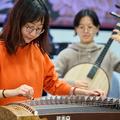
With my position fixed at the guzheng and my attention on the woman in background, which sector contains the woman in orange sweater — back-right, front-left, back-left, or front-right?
front-left

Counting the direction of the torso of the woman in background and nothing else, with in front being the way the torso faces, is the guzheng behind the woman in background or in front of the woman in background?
in front

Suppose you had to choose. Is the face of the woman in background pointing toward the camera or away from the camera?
toward the camera

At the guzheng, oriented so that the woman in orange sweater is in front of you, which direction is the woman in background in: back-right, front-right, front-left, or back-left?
front-right

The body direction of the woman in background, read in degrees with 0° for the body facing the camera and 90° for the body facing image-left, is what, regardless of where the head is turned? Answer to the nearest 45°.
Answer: approximately 0°

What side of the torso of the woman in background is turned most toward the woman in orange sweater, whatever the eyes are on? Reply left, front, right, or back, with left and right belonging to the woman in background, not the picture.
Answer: front

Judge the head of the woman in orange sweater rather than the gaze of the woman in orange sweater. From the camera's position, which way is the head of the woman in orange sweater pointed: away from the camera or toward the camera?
toward the camera
